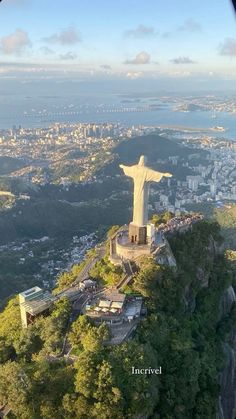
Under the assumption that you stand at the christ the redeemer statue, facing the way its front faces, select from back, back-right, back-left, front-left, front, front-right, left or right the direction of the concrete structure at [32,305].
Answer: back

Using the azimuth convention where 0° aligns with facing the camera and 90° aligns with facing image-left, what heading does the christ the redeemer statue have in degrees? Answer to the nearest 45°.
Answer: approximately 225°
